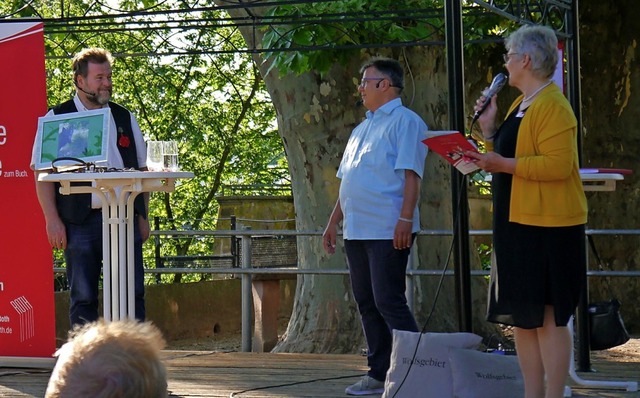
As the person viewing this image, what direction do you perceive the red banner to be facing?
facing the viewer

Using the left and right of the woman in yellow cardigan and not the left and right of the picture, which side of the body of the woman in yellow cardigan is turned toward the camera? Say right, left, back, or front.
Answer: left

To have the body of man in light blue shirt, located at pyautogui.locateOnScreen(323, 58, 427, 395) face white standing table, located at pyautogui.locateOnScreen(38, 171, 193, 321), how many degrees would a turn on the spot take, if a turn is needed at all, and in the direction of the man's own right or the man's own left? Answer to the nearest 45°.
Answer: approximately 45° to the man's own right

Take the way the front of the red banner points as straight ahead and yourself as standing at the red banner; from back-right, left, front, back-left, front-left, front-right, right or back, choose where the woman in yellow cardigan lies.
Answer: front-left

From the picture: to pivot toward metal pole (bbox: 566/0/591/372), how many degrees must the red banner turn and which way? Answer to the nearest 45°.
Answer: approximately 90° to its left

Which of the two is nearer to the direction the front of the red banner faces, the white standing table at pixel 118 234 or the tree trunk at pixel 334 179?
the white standing table

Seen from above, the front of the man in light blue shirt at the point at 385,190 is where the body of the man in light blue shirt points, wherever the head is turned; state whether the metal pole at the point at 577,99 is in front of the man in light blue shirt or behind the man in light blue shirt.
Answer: behind

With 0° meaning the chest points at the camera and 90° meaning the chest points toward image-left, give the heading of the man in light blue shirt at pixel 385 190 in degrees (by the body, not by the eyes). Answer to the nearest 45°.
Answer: approximately 45°

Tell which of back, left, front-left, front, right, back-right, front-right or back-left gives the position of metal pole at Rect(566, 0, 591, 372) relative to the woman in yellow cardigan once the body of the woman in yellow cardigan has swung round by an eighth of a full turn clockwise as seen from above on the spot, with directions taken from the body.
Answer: front-right

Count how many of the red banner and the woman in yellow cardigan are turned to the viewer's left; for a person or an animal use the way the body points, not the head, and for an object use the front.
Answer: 1

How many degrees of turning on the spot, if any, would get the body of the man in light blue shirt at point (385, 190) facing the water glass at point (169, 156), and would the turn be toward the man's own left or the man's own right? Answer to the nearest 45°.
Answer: approximately 45° to the man's own right

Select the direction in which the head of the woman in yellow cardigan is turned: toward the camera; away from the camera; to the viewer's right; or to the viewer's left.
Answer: to the viewer's left
